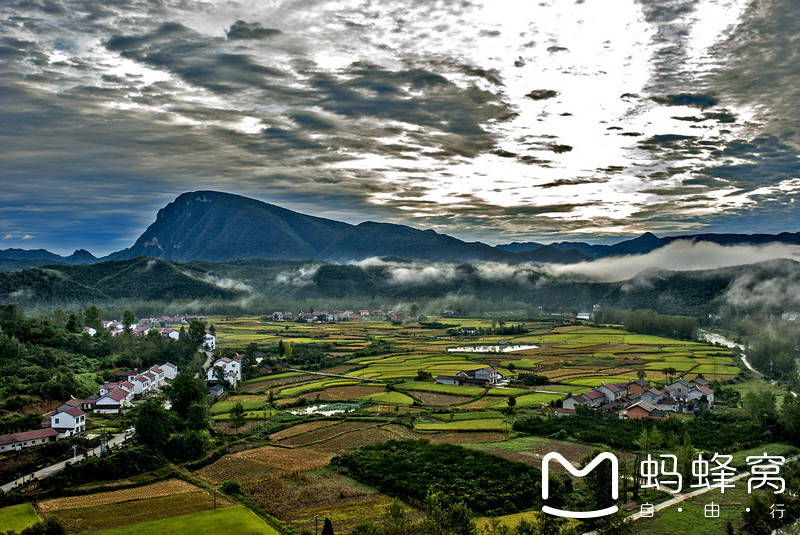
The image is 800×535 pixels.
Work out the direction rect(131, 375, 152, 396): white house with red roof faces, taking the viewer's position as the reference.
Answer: facing the viewer and to the right of the viewer

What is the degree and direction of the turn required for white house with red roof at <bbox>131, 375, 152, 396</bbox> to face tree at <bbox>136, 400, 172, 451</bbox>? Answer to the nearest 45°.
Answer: approximately 45° to its right

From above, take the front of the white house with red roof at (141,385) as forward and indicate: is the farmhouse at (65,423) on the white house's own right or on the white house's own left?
on the white house's own right

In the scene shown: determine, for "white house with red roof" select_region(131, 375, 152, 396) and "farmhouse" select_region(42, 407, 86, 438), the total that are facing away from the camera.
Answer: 0

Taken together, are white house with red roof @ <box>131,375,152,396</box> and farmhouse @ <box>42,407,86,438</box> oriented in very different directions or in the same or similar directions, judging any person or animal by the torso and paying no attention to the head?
same or similar directions

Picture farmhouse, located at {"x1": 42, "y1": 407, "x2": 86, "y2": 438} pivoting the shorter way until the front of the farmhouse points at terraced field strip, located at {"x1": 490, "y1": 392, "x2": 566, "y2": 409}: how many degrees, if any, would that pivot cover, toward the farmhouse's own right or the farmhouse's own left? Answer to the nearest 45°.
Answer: approximately 45° to the farmhouse's own left

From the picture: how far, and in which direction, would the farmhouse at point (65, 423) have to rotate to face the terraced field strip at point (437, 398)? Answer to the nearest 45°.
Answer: approximately 45° to its left

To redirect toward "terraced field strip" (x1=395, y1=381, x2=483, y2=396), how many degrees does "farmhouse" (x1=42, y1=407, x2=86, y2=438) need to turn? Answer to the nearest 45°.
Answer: approximately 45° to its left
